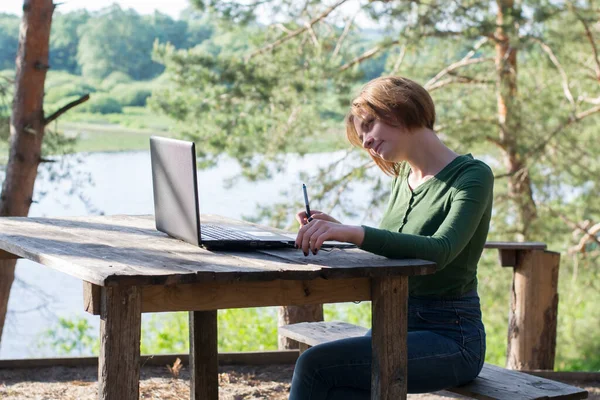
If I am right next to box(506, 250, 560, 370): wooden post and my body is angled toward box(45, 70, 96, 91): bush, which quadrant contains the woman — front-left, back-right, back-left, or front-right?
back-left

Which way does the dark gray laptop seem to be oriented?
to the viewer's right

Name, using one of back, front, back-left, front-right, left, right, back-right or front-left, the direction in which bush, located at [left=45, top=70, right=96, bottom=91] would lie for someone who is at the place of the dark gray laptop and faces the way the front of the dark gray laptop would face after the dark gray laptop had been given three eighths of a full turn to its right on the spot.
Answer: back-right

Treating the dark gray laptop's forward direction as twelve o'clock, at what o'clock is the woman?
The woman is roughly at 12 o'clock from the dark gray laptop.
